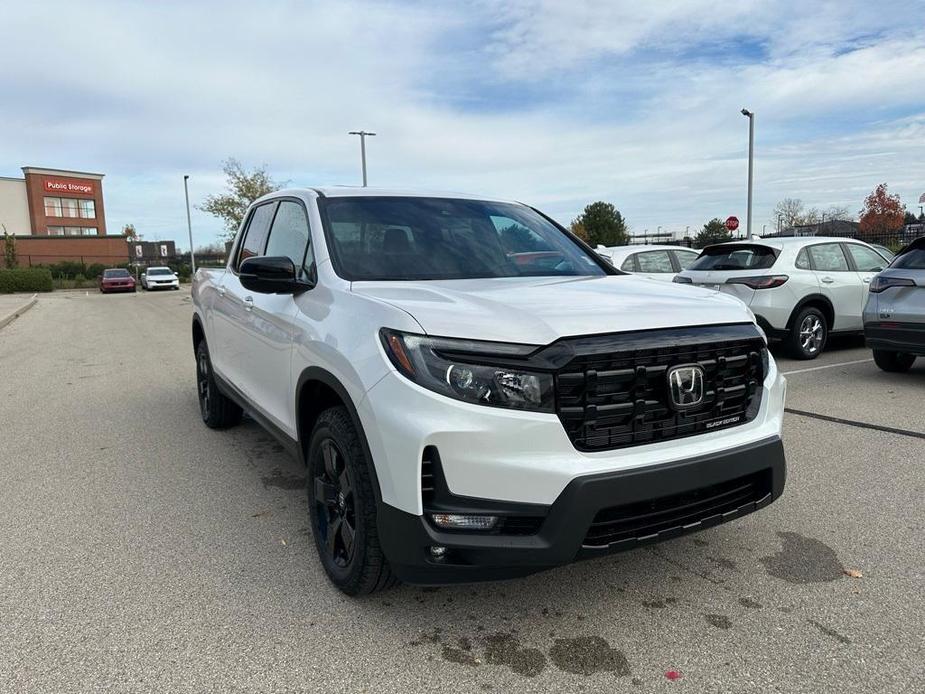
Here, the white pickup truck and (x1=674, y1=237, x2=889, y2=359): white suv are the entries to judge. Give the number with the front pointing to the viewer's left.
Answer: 0

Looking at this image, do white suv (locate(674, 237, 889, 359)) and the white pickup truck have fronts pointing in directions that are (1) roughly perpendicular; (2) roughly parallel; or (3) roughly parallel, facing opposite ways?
roughly perpendicular

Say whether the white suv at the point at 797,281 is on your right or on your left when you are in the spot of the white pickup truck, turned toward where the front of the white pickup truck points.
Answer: on your left

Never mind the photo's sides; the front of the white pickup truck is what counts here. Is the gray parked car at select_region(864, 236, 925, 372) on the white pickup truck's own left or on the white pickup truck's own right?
on the white pickup truck's own left

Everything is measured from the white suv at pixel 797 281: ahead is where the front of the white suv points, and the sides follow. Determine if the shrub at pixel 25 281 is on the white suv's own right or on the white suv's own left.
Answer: on the white suv's own left

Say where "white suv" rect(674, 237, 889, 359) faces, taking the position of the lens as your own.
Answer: facing away from the viewer and to the right of the viewer

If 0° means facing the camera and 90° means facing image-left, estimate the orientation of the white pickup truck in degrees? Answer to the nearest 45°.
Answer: approximately 315°

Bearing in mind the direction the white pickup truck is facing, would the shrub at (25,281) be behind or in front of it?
behind

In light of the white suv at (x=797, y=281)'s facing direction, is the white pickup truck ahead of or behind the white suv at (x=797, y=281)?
behind
